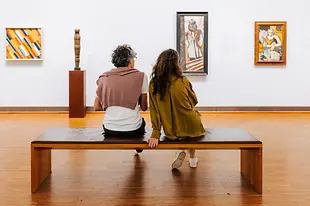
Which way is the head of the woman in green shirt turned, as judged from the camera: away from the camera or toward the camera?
away from the camera

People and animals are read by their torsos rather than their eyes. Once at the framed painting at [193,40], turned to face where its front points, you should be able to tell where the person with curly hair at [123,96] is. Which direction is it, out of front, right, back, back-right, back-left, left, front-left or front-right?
front

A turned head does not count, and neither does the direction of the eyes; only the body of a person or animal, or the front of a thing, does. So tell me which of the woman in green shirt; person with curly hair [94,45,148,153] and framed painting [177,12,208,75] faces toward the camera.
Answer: the framed painting

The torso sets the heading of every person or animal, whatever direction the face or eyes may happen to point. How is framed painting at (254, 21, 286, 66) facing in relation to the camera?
toward the camera

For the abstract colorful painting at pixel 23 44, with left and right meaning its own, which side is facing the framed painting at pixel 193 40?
left

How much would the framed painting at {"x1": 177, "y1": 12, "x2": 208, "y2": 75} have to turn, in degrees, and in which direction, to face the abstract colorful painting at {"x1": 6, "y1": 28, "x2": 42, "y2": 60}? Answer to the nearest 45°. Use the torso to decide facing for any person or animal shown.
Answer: approximately 90° to its right

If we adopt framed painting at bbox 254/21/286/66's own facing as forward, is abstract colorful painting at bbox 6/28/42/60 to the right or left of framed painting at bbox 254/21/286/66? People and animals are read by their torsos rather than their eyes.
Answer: on its right

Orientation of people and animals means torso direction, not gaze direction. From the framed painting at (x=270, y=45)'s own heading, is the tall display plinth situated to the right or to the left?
on its right

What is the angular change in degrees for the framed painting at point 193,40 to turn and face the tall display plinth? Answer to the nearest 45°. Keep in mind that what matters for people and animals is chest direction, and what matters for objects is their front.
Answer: approximately 90° to its right

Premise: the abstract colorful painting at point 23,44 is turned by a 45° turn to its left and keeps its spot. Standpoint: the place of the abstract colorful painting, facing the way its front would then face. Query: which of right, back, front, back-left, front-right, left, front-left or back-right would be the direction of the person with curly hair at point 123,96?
front-right

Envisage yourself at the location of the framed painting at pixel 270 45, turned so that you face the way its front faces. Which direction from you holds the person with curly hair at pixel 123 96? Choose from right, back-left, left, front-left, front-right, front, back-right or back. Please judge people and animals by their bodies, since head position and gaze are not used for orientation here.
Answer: front

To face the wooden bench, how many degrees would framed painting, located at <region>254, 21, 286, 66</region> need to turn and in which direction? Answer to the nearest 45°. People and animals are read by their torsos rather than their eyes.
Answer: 0° — it already faces it

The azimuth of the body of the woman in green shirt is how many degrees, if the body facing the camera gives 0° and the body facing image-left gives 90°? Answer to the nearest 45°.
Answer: approximately 180°

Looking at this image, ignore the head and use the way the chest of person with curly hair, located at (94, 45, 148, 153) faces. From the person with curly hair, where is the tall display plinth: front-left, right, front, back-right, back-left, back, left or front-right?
front

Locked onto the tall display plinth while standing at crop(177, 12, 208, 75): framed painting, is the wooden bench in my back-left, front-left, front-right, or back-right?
front-left

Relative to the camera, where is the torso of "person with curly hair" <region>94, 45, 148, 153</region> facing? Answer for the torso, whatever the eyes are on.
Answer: away from the camera
